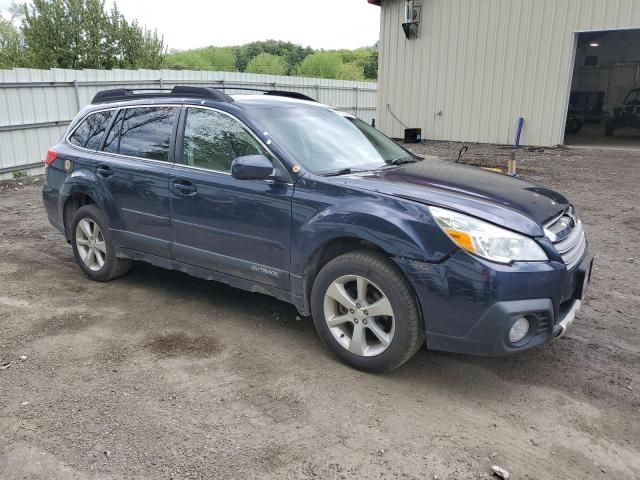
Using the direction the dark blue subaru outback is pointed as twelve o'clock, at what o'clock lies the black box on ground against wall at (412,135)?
The black box on ground against wall is roughly at 8 o'clock from the dark blue subaru outback.

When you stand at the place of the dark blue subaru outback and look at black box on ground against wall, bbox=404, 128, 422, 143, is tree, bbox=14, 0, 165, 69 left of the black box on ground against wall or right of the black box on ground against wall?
left

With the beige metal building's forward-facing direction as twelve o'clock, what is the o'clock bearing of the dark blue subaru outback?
The dark blue subaru outback is roughly at 12 o'clock from the beige metal building.

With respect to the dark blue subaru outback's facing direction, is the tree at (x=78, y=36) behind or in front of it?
behind

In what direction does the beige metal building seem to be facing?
toward the camera

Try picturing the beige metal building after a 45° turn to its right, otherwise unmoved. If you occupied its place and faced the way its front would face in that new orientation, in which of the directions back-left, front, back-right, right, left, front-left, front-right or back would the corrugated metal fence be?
front

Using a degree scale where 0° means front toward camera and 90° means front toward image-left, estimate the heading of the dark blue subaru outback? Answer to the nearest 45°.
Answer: approximately 315°

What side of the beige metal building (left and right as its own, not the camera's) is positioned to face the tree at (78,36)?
right

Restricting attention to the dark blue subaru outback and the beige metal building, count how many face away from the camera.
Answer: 0

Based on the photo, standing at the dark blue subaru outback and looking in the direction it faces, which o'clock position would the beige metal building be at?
The beige metal building is roughly at 8 o'clock from the dark blue subaru outback.
